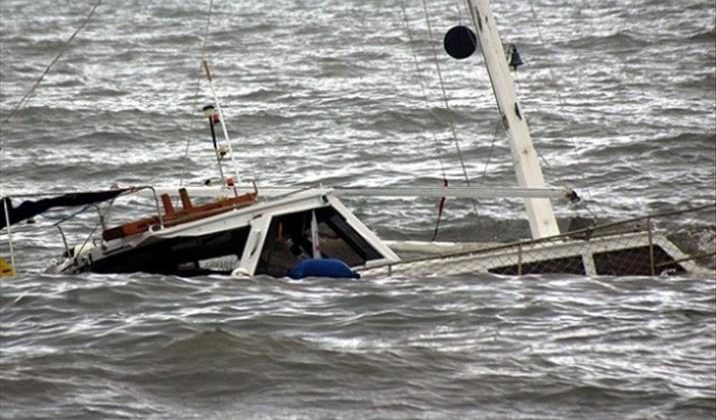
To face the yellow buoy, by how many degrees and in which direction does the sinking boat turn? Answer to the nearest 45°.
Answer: approximately 180°

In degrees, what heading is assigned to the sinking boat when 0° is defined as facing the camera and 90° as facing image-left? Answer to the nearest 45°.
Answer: approximately 270°
